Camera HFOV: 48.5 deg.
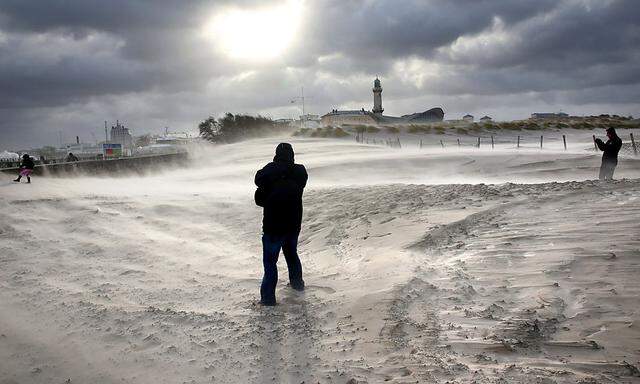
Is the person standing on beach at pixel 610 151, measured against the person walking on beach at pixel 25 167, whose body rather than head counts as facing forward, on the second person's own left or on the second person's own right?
on the second person's own left

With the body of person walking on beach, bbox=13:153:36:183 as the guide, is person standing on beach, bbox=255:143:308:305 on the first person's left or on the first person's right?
on the first person's left

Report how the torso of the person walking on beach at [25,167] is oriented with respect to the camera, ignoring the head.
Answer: to the viewer's left
